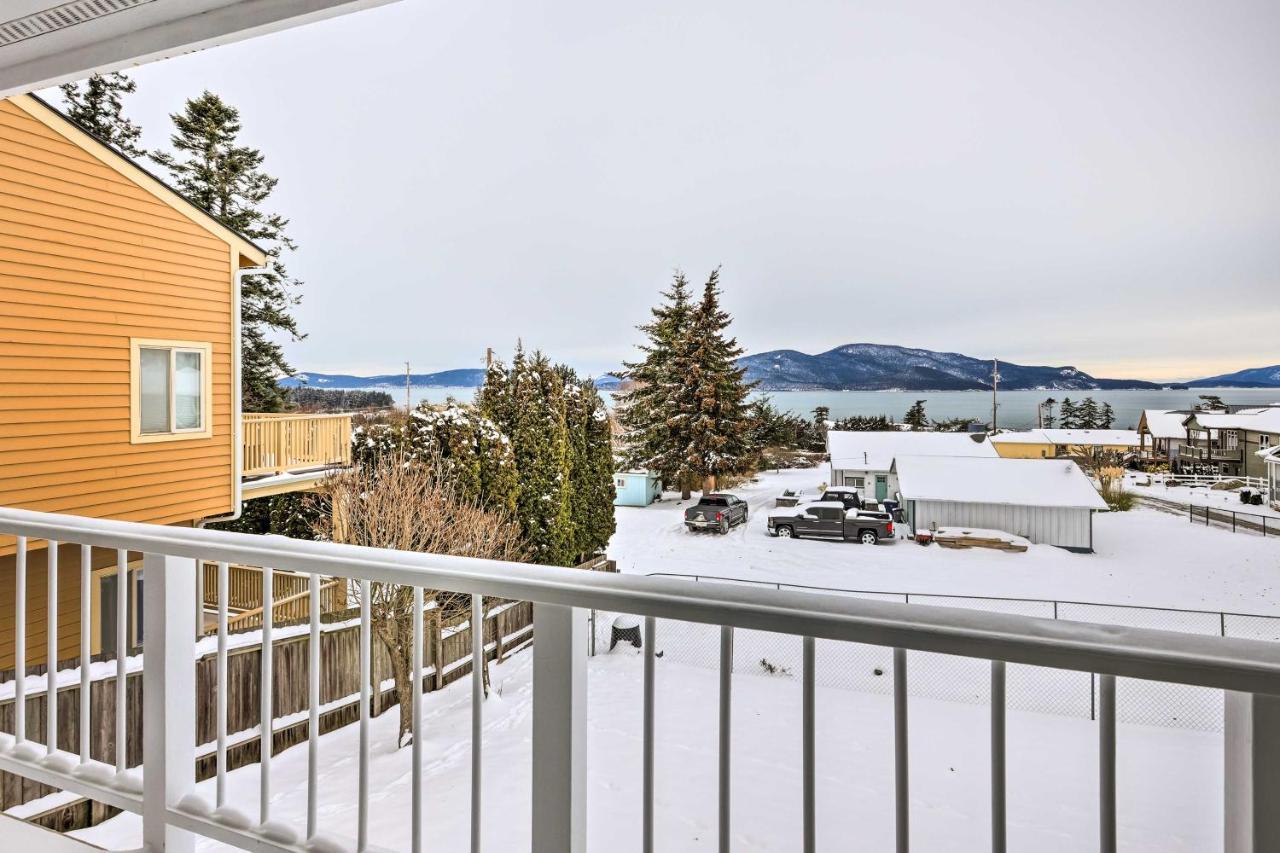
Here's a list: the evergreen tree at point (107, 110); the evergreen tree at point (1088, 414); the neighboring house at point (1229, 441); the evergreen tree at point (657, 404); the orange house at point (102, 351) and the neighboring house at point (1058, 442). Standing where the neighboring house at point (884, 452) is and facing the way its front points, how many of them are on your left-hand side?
3

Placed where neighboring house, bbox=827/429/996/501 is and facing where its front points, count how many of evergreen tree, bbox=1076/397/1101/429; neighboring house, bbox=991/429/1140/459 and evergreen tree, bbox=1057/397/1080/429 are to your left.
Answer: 3

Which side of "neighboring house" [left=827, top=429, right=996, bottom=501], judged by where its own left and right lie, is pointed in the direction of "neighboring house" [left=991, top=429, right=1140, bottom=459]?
back

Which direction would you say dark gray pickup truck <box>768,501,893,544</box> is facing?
to the viewer's left

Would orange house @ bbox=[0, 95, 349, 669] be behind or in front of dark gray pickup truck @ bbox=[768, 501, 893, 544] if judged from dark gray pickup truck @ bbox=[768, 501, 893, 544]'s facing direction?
in front

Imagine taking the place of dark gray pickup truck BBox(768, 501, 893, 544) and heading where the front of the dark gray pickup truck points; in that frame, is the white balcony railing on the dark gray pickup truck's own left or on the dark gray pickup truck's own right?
on the dark gray pickup truck's own left

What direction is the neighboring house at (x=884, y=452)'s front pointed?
toward the camera
